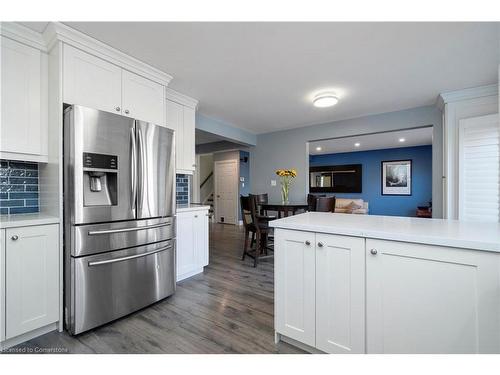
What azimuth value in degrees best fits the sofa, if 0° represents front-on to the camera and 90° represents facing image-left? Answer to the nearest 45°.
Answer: approximately 0°

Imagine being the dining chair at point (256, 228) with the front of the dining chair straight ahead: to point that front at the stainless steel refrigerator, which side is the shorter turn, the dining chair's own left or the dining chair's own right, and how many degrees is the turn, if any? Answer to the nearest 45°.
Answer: approximately 180°

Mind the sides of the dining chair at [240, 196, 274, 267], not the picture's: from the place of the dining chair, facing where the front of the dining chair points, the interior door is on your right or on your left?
on your left

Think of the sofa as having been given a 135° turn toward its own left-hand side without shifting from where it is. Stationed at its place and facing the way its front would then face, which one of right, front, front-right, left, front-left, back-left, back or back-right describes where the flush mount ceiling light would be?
back-right

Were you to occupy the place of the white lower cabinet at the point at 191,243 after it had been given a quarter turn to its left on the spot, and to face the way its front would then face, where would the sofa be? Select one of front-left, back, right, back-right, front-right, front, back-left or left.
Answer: front

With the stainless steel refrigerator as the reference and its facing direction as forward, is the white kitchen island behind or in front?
in front

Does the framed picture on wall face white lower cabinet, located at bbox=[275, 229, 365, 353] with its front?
yes

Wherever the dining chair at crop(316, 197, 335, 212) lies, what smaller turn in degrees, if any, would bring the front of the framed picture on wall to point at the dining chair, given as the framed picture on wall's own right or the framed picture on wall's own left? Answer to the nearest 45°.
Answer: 0° — it already faces it

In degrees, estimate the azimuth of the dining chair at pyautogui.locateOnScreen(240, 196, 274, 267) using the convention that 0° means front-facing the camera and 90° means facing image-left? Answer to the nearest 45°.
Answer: approximately 225°

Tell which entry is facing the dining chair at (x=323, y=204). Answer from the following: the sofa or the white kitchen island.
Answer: the sofa

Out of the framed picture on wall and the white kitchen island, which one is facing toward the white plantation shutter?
the framed picture on wall

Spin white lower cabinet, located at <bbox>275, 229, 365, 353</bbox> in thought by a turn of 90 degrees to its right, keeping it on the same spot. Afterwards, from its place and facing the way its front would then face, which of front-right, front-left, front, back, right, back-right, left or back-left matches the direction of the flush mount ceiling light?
front-right
